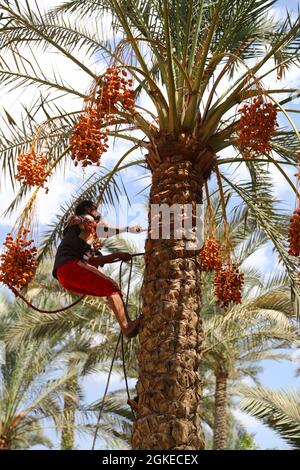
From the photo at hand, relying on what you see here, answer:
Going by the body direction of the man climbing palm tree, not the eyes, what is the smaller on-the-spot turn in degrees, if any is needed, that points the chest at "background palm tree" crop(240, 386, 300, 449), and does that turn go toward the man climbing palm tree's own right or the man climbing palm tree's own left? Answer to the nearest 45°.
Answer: approximately 45° to the man climbing palm tree's own left

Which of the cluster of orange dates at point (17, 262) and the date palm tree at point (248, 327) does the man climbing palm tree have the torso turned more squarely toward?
the date palm tree

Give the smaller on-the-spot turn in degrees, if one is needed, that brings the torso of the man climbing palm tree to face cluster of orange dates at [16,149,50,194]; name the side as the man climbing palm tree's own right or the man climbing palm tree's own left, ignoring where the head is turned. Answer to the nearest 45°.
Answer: approximately 135° to the man climbing palm tree's own right

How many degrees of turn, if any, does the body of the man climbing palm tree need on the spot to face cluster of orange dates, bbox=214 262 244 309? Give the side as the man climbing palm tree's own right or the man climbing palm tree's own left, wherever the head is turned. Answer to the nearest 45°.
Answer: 0° — they already face it

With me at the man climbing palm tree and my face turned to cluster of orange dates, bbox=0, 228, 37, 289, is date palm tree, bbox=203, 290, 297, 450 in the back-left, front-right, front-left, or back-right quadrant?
back-right

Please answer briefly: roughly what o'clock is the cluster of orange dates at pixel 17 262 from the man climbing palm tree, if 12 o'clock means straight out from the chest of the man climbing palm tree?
The cluster of orange dates is roughly at 5 o'clock from the man climbing palm tree.

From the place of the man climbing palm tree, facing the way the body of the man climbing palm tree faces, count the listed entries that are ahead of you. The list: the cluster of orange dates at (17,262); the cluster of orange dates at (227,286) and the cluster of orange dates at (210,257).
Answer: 2

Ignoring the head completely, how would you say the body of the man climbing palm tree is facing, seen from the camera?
to the viewer's right

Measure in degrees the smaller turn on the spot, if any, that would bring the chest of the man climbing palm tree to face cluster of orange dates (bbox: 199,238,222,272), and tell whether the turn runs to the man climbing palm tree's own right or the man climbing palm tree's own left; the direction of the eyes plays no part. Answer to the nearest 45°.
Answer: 0° — they already face it
